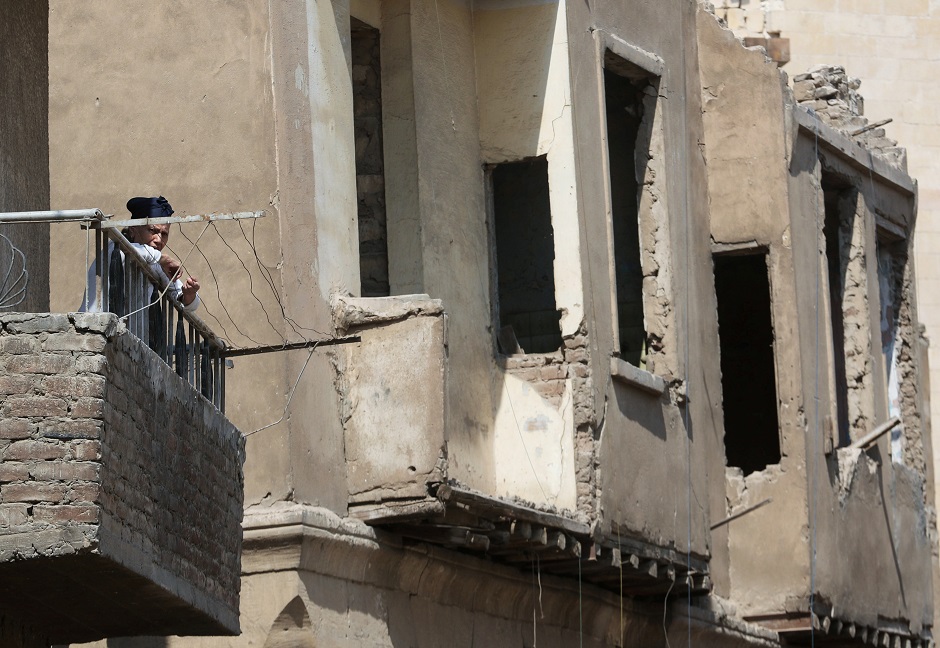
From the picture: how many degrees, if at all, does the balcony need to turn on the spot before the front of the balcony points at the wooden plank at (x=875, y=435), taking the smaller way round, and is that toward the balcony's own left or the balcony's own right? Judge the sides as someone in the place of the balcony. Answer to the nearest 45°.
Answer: approximately 90° to the balcony's own left

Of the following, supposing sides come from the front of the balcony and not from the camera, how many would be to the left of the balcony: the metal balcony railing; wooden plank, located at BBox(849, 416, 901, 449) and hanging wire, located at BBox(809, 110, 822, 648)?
2

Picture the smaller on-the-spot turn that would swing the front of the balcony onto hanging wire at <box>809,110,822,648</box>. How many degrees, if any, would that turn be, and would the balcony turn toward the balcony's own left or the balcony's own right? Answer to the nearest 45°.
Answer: approximately 90° to the balcony's own left
